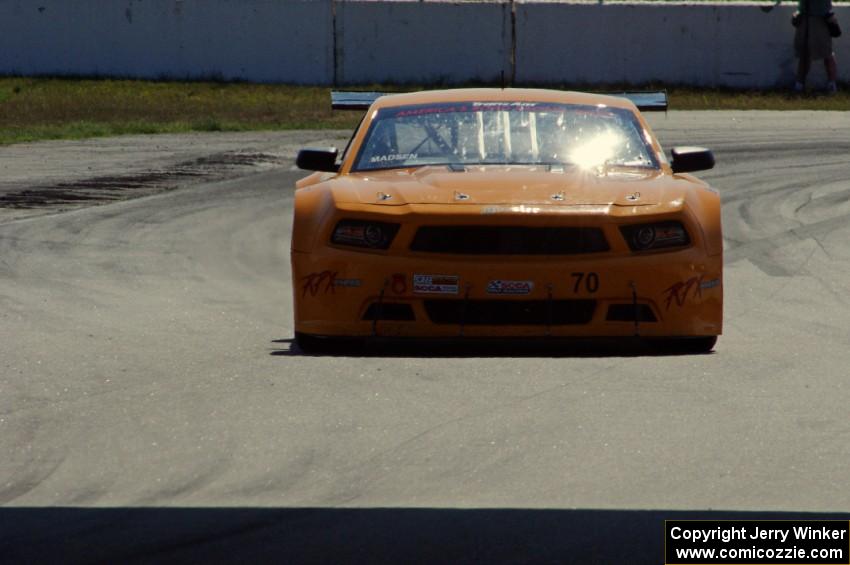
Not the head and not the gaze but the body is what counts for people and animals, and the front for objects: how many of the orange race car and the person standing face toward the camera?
2

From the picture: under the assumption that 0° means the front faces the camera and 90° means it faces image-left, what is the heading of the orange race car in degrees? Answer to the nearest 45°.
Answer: approximately 0°

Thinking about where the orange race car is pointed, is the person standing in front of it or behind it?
behind

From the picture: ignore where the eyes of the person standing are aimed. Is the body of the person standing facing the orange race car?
yes

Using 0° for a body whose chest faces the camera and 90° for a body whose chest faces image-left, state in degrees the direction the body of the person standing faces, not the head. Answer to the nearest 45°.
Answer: approximately 0°
